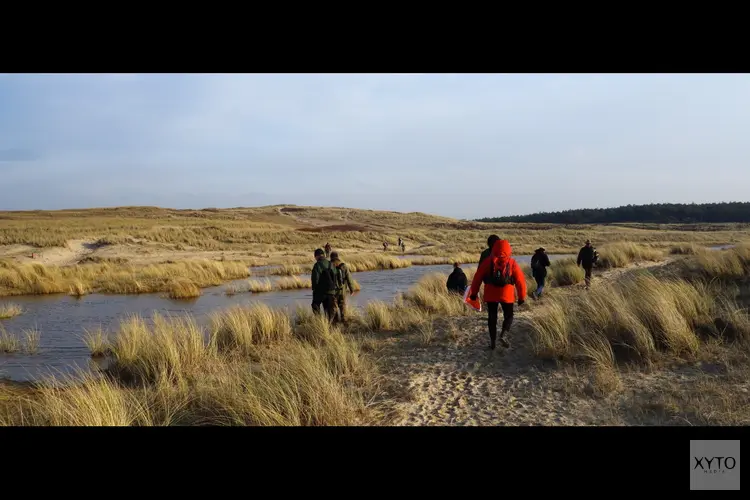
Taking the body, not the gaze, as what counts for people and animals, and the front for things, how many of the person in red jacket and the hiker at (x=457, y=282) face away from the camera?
2

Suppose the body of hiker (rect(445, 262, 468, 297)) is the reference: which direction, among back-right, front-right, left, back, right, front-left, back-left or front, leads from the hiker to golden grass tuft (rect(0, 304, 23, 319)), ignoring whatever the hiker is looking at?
left

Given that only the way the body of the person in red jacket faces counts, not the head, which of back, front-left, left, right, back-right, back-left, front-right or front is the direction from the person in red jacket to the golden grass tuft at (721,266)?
front-right

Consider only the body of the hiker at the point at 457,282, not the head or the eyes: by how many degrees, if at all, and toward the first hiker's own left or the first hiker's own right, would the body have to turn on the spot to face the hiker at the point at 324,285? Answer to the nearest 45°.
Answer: approximately 135° to the first hiker's own left

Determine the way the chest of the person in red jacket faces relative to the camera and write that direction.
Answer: away from the camera

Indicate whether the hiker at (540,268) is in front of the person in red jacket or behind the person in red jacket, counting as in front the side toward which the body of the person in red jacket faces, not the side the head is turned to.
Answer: in front

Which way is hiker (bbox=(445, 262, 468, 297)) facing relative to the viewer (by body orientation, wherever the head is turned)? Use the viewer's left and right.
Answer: facing away from the viewer

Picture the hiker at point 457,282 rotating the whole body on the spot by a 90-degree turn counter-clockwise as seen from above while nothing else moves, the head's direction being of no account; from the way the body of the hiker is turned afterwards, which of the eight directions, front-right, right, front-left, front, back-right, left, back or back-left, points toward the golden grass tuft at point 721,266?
back

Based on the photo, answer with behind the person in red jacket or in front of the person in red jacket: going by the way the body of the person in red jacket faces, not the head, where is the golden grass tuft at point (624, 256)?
in front
